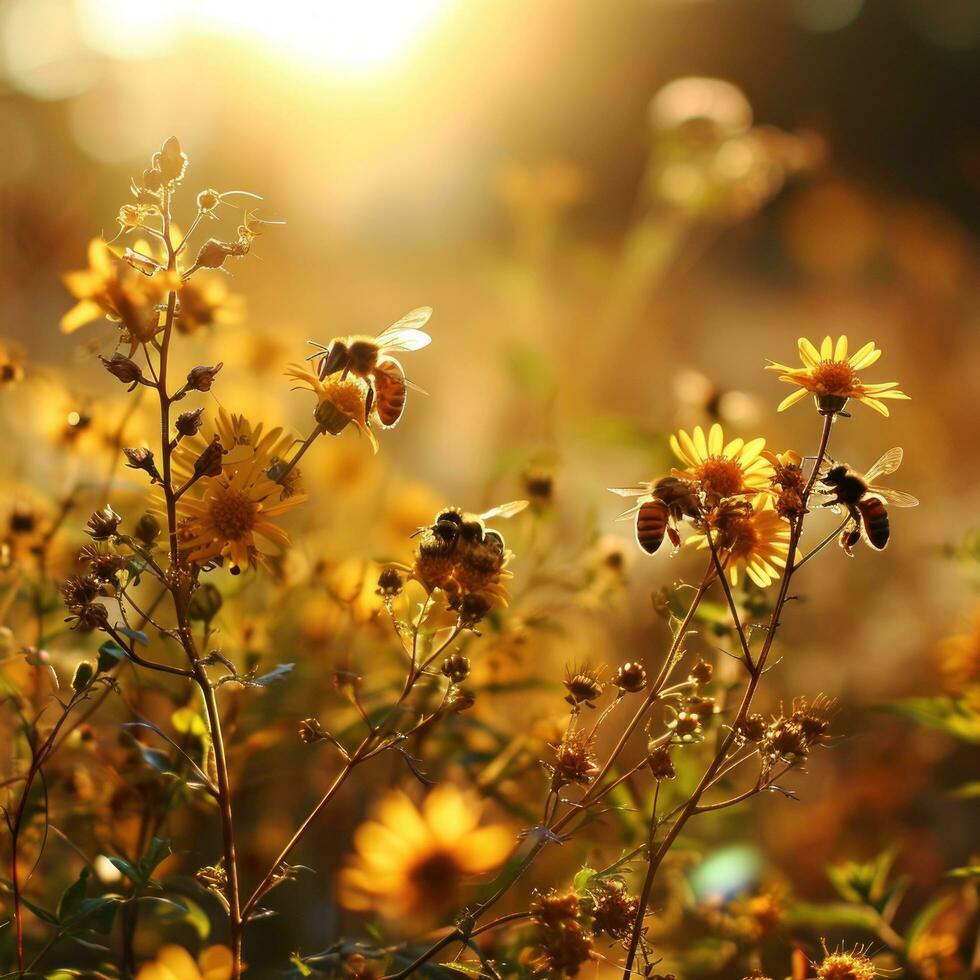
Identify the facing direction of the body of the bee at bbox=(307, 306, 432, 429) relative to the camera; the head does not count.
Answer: to the viewer's left

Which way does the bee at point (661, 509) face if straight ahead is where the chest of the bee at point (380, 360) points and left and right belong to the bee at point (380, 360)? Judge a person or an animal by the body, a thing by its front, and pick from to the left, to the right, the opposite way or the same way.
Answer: the opposite way

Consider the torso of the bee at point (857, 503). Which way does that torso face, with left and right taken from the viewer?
facing to the left of the viewer

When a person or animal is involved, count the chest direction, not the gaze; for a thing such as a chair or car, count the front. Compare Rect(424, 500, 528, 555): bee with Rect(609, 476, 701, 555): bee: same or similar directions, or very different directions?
very different directions

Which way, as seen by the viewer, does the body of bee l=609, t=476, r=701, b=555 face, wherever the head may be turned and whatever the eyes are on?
to the viewer's right

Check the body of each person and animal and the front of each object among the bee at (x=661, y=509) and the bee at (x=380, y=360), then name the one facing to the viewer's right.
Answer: the bee at (x=661, y=509)

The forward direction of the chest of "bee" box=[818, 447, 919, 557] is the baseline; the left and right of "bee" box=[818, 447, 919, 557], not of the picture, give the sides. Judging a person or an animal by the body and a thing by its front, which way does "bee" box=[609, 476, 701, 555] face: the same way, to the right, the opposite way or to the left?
the opposite way
